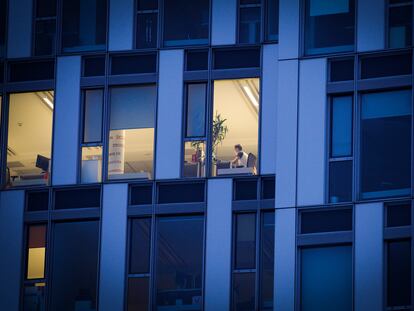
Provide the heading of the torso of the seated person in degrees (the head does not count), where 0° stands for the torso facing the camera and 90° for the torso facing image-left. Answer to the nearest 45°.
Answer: approximately 90°
